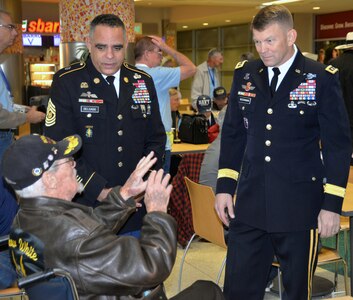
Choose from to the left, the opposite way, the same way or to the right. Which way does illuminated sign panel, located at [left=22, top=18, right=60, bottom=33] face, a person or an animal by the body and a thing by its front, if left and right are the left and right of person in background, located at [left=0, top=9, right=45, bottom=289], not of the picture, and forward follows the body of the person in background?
to the right

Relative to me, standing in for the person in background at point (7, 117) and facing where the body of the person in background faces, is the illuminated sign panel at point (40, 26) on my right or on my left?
on my left

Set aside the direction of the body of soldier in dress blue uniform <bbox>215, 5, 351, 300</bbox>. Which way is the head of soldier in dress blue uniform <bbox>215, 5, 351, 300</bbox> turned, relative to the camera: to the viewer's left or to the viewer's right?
to the viewer's left

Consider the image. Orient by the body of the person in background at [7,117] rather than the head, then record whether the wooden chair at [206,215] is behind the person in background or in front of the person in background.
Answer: in front

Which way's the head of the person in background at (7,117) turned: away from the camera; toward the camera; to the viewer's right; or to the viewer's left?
to the viewer's right

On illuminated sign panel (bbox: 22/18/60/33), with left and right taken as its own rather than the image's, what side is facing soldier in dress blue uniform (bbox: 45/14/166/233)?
front

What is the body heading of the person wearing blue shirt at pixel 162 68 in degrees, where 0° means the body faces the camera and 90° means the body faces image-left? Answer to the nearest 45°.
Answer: approximately 270°

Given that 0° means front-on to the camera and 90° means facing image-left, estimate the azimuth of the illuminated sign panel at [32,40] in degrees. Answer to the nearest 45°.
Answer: approximately 0°

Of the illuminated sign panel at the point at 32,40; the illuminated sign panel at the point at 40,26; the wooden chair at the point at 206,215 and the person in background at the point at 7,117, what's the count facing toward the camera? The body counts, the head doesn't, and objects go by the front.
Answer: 2

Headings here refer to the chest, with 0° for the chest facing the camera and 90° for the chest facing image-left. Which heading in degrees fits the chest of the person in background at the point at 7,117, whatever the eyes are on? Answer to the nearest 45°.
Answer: approximately 270°

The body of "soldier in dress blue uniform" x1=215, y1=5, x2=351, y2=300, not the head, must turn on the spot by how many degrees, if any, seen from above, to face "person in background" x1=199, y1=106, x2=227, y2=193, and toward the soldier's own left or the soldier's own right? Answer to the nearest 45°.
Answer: approximately 135° to the soldier's own right
